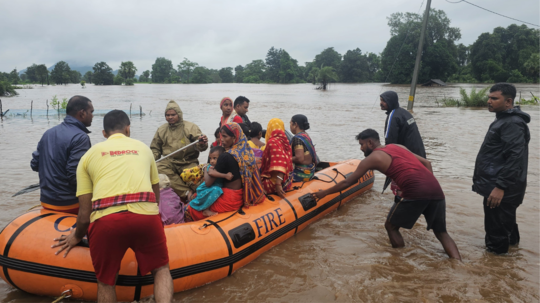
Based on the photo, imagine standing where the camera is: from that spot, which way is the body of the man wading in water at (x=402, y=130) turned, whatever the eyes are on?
to the viewer's left

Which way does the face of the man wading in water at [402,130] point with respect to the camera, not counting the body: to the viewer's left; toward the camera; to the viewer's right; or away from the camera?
to the viewer's left

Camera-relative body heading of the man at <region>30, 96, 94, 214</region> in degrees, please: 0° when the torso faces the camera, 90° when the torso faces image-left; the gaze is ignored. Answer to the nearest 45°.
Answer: approximately 225°

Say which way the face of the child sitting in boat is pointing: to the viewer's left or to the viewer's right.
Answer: to the viewer's left

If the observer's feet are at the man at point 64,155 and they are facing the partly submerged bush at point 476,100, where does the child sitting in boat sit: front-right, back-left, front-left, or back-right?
front-right

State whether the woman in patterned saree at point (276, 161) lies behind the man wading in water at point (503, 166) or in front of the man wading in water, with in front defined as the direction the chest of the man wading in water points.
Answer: in front

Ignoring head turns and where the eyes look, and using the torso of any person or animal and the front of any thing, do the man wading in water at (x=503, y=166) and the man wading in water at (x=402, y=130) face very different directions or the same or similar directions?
same or similar directions

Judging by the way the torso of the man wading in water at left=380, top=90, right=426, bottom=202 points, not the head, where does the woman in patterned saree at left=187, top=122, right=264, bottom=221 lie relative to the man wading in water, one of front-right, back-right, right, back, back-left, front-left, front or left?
front-left

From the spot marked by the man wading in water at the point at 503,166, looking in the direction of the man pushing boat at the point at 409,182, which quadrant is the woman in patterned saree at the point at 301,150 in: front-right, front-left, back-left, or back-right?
front-right
